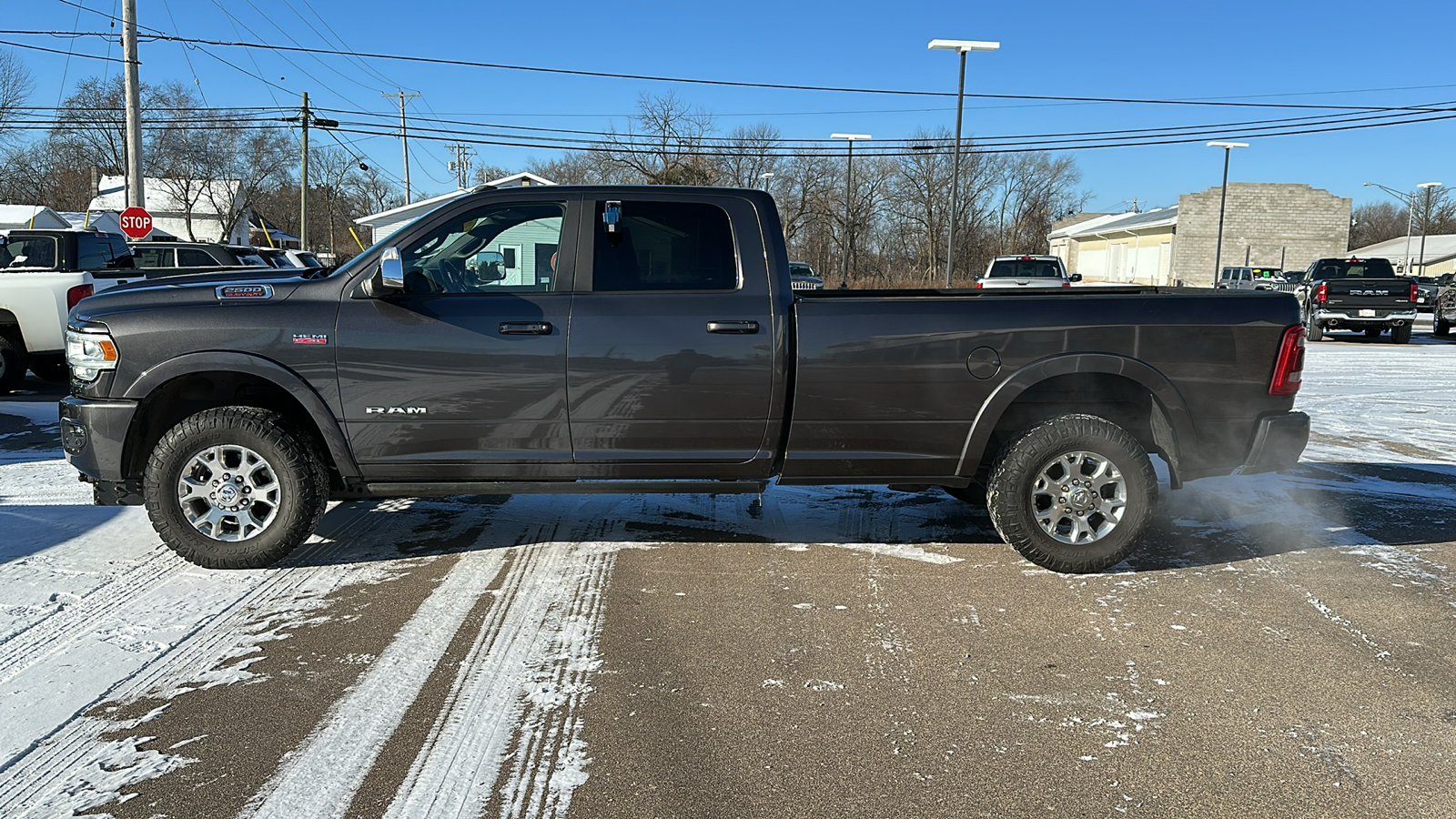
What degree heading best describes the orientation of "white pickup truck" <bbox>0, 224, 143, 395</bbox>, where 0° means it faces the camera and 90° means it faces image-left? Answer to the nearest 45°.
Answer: approximately 135°

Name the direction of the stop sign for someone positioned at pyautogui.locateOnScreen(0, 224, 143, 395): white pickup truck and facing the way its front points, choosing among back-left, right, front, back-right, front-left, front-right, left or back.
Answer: front-right

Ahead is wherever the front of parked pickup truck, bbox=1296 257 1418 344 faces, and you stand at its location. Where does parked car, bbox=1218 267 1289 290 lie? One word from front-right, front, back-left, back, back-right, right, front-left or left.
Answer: front

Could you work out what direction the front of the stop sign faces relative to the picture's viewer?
facing the viewer

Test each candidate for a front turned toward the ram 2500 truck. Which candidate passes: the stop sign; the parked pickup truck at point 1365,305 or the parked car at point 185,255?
the stop sign

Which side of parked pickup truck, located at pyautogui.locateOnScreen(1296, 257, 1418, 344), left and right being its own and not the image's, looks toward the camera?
back

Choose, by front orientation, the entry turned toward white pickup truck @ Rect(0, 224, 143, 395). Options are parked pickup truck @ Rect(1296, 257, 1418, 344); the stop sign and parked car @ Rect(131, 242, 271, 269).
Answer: the stop sign

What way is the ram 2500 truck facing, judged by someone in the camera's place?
facing to the left of the viewer

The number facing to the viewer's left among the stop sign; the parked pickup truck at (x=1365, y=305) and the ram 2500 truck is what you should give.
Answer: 1

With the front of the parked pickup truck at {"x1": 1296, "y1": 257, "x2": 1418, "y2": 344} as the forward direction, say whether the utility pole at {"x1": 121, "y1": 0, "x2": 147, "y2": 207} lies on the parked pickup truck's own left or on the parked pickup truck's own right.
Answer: on the parked pickup truck's own left

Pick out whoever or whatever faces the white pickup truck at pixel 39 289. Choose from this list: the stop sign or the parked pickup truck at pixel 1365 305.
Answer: the stop sign

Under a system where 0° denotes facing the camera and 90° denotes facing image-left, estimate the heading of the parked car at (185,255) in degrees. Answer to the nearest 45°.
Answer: approximately 135°

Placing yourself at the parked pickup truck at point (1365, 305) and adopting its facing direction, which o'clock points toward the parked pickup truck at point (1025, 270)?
the parked pickup truck at point (1025, 270) is roughly at 9 o'clock from the parked pickup truck at point (1365, 305).

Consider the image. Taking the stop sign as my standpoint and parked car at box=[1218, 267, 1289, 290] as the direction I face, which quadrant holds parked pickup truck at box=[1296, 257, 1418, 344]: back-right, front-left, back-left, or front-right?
front-right

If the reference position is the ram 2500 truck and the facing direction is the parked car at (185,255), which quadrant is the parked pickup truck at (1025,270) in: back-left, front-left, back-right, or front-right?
front-right

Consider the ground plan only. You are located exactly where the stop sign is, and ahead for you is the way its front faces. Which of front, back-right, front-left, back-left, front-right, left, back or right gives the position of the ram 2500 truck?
front

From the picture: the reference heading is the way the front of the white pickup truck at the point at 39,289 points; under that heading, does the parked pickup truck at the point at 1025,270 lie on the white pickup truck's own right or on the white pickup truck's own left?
on the white pickup truck's own right

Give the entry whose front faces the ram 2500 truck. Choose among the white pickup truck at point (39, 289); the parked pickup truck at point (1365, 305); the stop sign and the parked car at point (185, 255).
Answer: the stop sign
